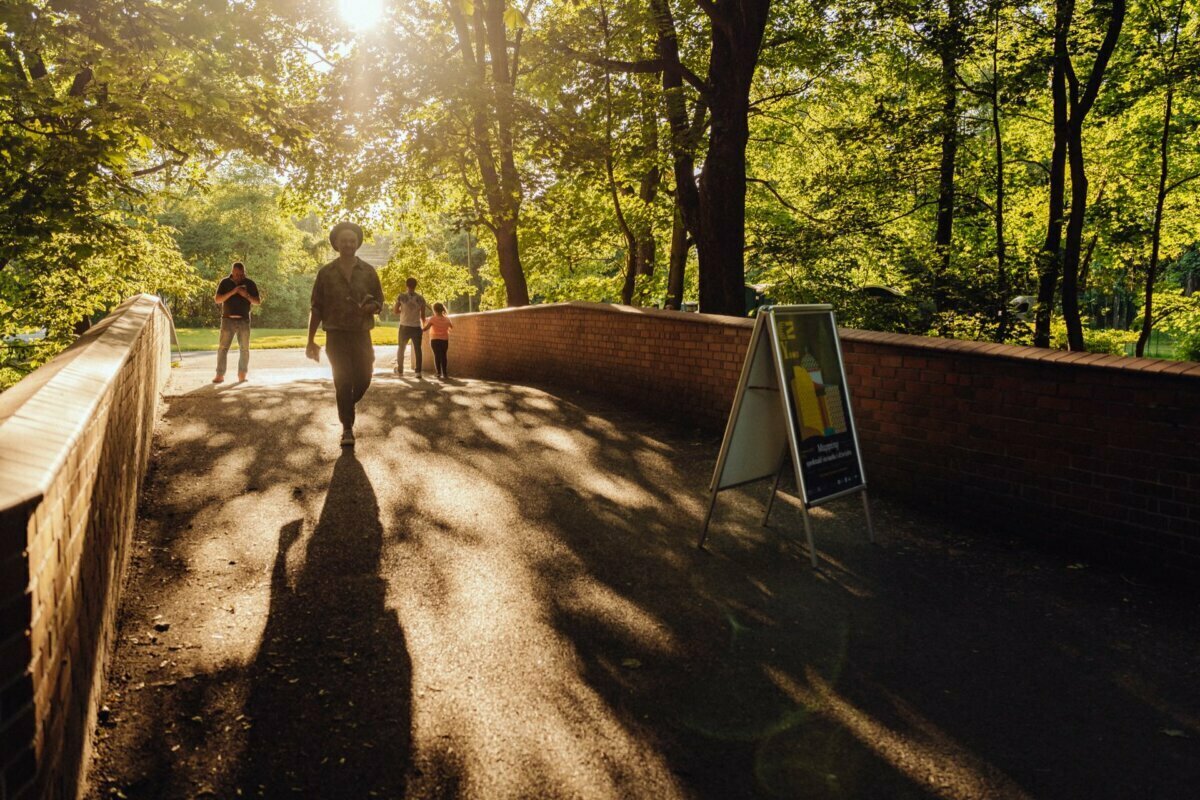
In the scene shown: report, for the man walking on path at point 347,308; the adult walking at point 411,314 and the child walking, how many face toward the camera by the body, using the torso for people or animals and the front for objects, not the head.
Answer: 1

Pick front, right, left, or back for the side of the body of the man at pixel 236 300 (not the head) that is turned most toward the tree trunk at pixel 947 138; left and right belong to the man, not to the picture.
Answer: left

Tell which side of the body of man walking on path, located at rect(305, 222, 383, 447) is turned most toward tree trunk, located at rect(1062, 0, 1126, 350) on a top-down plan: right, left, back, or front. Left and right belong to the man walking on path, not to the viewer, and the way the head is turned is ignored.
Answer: left

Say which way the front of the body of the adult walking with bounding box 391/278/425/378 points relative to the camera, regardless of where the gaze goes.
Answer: away from the camera

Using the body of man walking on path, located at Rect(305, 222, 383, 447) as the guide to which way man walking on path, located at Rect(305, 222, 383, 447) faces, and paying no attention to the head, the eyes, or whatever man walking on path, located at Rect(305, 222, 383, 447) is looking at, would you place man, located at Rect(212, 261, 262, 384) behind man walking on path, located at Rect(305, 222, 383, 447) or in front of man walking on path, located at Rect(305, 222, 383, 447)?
behind

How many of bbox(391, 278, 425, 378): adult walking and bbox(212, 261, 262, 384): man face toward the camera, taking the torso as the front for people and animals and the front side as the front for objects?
1

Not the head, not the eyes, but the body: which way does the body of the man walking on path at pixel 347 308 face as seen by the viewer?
toward the camera

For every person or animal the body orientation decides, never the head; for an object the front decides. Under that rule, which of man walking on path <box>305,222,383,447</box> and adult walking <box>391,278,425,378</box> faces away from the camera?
the adult walking

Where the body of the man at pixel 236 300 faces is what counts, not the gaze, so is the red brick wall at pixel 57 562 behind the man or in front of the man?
in front

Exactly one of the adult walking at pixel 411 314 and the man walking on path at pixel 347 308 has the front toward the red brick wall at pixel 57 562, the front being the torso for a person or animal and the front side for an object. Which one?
the man walking on path

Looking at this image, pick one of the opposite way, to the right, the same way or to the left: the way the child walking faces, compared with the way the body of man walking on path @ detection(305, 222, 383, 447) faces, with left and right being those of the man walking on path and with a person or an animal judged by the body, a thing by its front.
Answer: the opposite way

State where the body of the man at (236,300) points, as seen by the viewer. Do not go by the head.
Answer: toward the camera

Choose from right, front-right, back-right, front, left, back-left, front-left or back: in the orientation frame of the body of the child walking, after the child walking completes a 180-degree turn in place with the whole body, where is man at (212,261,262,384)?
front-right

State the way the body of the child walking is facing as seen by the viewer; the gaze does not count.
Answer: away from the camera

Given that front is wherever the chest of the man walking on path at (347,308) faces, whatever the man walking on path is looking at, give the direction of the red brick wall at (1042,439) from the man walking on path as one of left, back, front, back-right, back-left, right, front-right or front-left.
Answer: front-left
